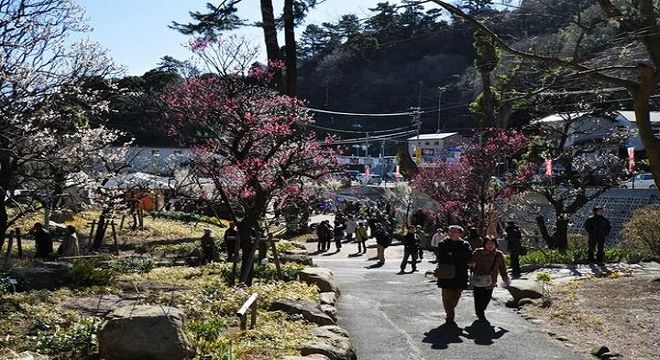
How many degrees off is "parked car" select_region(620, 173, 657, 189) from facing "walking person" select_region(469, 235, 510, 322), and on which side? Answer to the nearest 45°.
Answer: approximately 90° to its left

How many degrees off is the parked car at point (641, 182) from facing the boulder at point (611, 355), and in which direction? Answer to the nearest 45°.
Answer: approximately 90° to its left

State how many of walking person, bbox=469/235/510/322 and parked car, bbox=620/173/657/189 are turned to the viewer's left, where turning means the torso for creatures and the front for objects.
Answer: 1

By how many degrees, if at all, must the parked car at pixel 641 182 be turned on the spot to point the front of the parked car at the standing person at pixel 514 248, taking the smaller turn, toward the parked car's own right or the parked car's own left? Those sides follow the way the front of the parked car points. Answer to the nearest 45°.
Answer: approximately 90° to the parked car's own left

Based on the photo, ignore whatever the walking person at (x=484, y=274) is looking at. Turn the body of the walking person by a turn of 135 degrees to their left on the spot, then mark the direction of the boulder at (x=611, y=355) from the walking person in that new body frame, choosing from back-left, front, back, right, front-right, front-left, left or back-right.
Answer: right

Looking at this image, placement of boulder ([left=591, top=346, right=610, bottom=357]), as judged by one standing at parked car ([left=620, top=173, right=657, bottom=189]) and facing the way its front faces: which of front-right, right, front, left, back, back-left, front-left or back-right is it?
left

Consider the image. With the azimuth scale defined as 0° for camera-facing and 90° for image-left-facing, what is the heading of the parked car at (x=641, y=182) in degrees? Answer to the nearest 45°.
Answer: approximately 90°

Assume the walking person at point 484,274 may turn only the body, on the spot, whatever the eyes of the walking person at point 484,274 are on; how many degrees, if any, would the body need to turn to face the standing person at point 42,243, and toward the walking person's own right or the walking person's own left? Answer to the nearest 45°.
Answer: approximately 90° to the walking person's own right

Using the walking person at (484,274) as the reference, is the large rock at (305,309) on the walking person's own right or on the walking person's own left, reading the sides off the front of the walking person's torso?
on the walking person's own right

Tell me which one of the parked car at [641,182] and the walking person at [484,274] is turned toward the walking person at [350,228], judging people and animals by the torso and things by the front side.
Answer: the parked car

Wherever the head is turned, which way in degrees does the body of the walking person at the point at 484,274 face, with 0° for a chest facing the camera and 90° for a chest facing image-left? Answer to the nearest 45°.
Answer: approximately 0°
